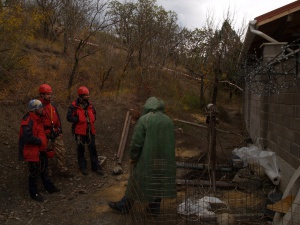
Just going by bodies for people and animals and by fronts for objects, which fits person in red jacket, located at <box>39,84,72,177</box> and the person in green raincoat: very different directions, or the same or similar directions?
very different directions

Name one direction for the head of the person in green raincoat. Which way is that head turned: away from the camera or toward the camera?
away from the camera

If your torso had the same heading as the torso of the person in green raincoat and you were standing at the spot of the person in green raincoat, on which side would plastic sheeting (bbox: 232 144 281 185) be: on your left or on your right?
on your right

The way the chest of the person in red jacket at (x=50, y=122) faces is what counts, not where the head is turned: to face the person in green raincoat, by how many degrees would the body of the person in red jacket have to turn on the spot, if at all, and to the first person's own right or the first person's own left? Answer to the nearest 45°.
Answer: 0° — they already face them

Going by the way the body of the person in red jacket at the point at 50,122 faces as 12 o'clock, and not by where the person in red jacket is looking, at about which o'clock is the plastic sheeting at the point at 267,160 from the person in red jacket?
The plastic sheeting is roughly at 11 o'clock from the person in red jacket.

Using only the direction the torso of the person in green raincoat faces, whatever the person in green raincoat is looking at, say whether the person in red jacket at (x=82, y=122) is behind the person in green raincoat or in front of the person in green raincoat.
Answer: in front

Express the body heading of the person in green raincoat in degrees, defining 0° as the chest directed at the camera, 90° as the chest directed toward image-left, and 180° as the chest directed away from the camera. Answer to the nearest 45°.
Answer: approximately 135°

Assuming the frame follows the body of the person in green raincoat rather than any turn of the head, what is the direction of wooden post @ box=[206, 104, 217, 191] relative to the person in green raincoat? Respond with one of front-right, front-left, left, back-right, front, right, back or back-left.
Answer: right

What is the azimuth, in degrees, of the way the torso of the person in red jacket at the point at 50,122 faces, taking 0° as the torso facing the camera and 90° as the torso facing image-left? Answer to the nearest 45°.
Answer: approximately 315°
